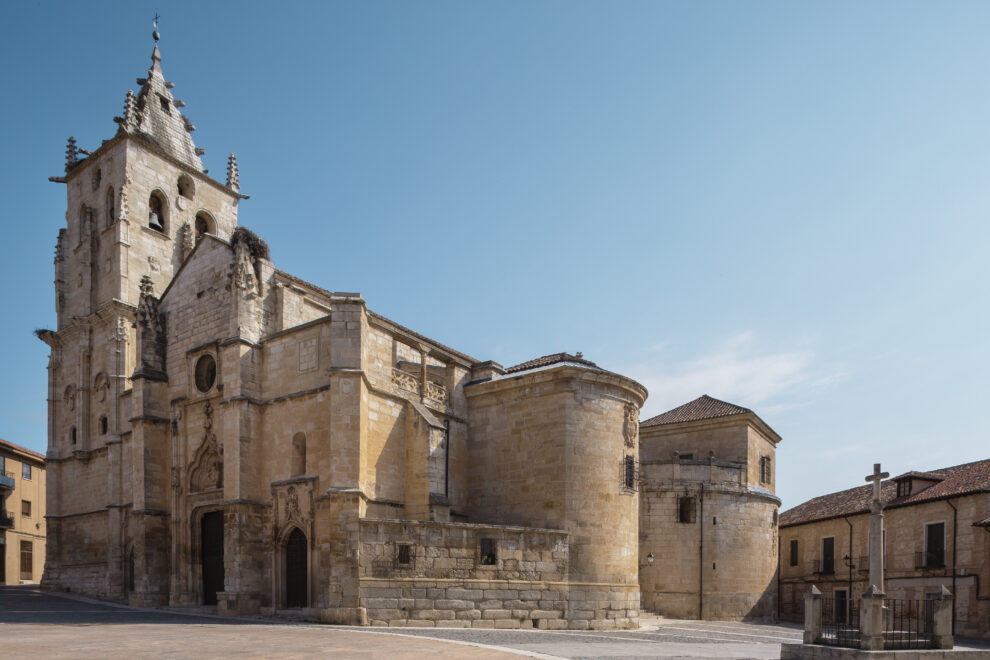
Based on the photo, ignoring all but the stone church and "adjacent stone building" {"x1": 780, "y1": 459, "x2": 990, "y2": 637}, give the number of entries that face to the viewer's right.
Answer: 0

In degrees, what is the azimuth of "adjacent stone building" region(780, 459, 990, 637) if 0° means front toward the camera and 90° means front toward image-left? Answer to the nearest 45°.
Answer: approximately 45°

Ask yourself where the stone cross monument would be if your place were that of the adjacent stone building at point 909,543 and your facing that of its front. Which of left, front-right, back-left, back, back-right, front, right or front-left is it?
front-left

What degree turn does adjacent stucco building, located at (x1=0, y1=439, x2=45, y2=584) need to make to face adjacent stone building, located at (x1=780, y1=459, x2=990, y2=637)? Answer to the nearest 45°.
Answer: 0° — it already faces it

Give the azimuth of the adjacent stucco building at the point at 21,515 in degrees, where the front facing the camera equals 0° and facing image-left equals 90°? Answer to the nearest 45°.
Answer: approximately 315°
